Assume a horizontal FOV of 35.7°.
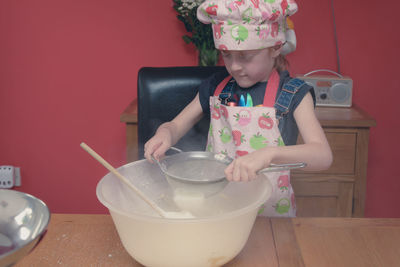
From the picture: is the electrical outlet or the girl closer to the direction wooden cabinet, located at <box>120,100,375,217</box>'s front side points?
the girl

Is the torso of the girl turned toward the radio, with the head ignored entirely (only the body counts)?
no

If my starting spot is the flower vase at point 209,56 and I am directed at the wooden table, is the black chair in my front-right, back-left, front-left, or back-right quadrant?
front-right

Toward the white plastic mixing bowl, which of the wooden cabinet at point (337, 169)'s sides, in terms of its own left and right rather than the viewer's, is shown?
front

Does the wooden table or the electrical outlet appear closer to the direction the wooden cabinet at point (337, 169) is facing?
the wooden table

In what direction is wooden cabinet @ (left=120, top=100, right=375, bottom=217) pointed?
toward the camera

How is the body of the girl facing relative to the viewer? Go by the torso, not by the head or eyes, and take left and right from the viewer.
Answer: facing the viewer and to the left of the viewer

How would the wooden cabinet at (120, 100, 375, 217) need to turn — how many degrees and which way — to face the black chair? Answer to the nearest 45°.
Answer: approximately 45° to its right

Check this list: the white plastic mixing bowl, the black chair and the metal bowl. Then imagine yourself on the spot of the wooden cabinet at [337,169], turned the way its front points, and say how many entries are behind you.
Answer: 0

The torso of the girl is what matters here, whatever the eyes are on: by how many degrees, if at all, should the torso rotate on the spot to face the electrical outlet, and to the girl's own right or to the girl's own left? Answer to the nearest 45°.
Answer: approximately 90° to the girl's own right

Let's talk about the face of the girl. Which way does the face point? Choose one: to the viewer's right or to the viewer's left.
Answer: to the viewer's left

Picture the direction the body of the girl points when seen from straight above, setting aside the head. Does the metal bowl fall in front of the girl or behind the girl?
in front
